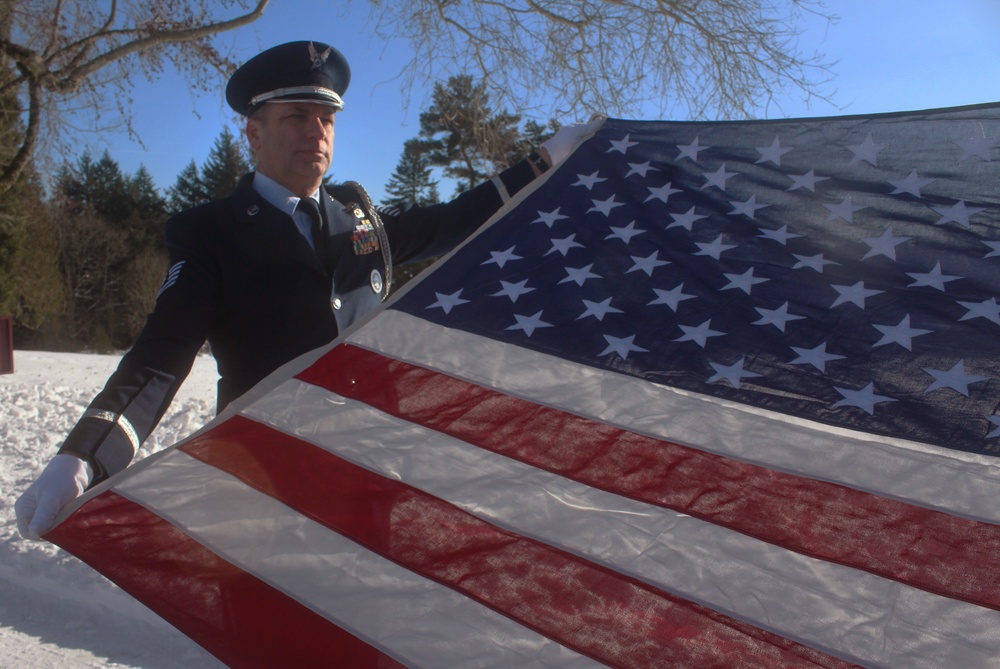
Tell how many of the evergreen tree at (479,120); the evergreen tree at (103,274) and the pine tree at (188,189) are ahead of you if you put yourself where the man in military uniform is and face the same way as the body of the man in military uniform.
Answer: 0

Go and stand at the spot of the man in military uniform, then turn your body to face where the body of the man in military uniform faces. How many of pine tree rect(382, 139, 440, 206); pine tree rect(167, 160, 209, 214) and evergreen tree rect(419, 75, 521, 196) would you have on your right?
0

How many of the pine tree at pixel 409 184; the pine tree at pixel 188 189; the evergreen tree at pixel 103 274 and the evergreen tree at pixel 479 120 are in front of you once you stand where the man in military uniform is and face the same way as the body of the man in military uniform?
0

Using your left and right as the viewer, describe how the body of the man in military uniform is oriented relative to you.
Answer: facing the viewer and to the right of the viewer

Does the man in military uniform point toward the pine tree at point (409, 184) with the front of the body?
no

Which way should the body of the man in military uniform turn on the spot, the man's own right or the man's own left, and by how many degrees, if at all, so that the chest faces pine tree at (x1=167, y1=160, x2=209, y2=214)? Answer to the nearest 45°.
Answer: approximately 135° to the man's own left

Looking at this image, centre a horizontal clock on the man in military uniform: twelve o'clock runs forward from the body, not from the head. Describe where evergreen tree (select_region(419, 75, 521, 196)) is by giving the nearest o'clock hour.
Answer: The evergreen tree is roughly at 8 o'clock from the man in military uniform.

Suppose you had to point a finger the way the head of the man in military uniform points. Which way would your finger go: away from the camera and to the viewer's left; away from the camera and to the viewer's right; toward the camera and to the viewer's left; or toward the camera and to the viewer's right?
toward the camera and to the viewer's right
